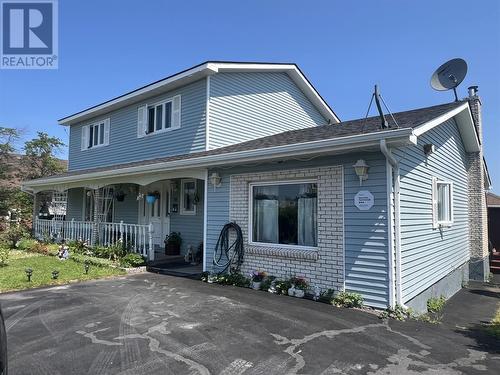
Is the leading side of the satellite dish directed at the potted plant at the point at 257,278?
yes

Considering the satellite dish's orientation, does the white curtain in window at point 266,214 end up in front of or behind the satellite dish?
in front

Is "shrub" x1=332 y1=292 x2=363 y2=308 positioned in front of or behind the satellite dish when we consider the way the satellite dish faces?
in front

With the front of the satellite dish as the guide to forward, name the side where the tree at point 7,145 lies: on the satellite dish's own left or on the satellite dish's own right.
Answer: on the satellite dish's own right

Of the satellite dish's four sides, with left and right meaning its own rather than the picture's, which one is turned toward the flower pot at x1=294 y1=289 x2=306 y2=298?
front

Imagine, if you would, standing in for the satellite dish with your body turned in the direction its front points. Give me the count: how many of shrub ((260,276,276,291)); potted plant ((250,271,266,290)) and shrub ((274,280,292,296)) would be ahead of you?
3

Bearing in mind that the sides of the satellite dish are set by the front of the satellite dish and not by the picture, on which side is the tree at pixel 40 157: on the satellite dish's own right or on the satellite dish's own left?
on the satellite dish's own right

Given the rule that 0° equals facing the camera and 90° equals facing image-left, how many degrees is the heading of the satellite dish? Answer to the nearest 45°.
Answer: approximately 45°

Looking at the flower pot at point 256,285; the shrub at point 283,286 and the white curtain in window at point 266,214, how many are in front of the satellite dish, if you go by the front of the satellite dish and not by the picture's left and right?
3

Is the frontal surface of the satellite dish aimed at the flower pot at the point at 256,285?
yes

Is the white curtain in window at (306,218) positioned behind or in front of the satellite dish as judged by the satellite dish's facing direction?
in front
